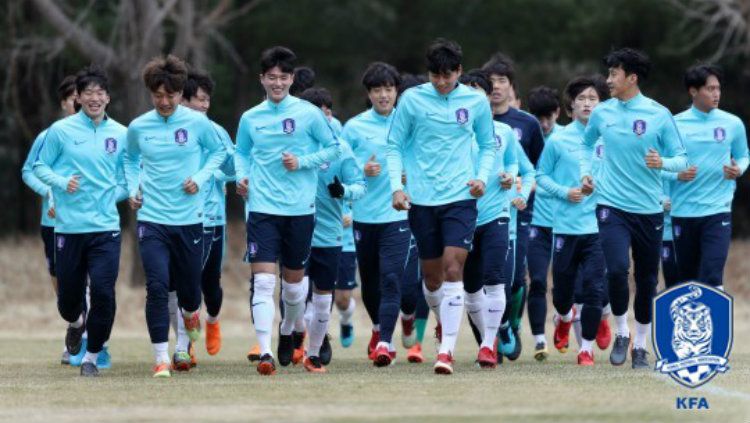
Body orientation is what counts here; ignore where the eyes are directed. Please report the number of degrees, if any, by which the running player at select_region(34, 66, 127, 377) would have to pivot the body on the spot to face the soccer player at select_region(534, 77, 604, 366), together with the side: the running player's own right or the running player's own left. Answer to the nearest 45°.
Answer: approximately 90° to the running player's own left

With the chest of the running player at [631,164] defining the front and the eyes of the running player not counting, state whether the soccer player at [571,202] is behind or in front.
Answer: behind

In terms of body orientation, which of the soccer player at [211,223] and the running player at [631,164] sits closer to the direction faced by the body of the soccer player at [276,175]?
the running player

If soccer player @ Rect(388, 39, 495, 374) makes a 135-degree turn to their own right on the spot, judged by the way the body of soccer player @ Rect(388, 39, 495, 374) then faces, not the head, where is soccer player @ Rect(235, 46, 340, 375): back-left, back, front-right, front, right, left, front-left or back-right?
front-left

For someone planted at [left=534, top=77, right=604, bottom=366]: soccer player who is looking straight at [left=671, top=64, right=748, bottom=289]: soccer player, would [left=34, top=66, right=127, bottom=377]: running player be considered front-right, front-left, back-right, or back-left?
back-right

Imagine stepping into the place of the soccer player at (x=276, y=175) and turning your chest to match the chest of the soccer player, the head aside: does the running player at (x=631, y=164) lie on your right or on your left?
on your left

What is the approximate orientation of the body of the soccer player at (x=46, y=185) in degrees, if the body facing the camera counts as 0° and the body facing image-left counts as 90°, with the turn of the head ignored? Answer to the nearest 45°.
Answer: approximately 0°

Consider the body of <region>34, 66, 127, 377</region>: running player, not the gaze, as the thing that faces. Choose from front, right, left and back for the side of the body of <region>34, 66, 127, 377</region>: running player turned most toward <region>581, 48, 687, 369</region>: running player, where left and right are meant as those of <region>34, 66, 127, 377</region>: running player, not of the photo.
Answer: left
